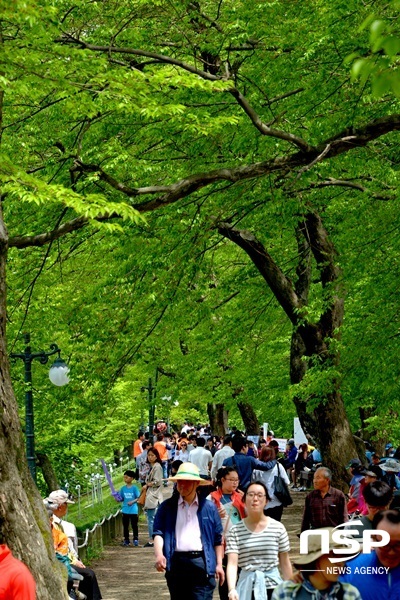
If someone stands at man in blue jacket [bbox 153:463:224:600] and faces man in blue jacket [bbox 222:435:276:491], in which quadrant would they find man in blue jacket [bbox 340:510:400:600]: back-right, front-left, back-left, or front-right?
back-right

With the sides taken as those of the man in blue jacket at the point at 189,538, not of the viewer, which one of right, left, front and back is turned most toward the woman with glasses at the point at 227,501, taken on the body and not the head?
back

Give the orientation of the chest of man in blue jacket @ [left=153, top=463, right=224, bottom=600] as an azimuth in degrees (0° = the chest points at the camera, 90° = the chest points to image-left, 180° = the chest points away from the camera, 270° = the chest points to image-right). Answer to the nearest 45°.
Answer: approximately 0°

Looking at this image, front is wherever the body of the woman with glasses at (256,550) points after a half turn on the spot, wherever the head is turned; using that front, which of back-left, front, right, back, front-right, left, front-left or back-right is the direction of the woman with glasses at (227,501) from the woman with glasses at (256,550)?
front

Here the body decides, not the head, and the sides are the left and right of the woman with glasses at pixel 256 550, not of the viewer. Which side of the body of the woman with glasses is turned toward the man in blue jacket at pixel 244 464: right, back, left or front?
back

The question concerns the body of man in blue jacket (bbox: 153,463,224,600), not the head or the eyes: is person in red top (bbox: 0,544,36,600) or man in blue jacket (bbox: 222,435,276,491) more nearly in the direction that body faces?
the person in red top
